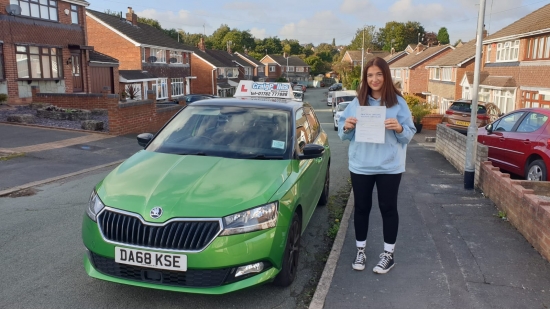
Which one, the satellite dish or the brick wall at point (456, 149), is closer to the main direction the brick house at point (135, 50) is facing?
the brick wall

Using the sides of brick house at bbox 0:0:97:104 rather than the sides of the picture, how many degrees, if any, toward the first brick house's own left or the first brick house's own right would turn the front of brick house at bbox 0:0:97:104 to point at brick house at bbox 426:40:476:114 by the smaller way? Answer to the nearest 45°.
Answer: approximately 45° to the first brick house's own left

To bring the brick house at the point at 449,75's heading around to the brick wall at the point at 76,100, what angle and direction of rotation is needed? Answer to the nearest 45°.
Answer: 0° — it already faces it

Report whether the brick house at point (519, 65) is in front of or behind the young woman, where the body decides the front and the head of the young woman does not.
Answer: behind

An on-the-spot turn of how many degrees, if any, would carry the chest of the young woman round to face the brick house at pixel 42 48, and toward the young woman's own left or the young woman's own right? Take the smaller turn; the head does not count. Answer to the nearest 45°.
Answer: approximately 135° to the young woman's own right

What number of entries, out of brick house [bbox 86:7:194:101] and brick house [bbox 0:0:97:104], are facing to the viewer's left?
0

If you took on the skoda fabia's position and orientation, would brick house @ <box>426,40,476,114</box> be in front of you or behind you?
behind

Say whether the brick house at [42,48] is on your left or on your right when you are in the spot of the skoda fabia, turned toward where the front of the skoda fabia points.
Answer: on your right

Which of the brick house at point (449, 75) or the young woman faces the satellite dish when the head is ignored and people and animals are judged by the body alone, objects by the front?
the brick house

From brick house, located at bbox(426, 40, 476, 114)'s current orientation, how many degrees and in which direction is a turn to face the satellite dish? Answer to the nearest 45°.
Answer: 0° — it already faces it

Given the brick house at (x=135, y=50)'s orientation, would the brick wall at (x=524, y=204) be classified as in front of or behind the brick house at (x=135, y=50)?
in front

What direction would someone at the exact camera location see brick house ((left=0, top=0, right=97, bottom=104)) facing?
facing the viewer and to the right of the viewer

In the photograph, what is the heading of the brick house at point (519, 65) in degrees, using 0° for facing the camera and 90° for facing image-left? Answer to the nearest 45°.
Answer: approximately 45°

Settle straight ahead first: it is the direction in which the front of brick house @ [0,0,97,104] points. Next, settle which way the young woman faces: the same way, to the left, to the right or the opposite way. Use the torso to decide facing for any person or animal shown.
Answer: to the right
